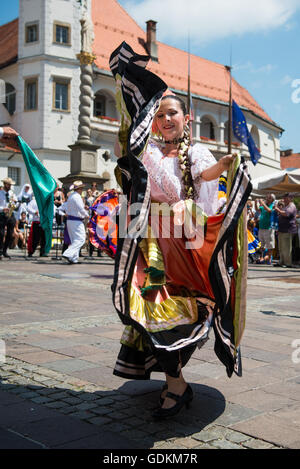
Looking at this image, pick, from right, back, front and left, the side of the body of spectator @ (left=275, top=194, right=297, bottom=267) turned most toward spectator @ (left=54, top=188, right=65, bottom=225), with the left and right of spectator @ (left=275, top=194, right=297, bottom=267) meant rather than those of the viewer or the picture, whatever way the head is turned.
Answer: front

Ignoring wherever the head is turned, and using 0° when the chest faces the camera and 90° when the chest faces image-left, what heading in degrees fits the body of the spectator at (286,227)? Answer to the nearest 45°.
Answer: approximately 90°

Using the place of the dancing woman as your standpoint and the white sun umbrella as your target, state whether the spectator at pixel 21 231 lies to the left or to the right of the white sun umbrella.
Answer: left

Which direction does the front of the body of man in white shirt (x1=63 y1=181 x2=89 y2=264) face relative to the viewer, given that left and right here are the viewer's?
facing to the right of the viewer

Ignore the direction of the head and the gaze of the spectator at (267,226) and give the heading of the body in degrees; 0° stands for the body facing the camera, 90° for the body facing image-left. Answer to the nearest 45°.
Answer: approximately 45°

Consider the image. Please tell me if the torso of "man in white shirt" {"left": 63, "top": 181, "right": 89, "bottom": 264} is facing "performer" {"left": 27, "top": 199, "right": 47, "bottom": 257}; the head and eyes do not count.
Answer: no

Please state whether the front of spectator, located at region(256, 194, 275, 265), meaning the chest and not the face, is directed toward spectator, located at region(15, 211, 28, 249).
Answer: no

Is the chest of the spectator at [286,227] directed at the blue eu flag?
no

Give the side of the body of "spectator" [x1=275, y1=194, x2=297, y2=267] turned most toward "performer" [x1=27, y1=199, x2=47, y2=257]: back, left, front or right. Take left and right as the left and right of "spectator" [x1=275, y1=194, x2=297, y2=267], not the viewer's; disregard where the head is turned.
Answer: front

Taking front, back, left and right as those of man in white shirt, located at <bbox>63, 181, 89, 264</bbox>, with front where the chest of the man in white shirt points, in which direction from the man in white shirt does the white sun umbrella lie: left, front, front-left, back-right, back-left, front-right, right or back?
front

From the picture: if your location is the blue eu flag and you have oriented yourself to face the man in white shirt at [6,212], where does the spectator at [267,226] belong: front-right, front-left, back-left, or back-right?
front-left
